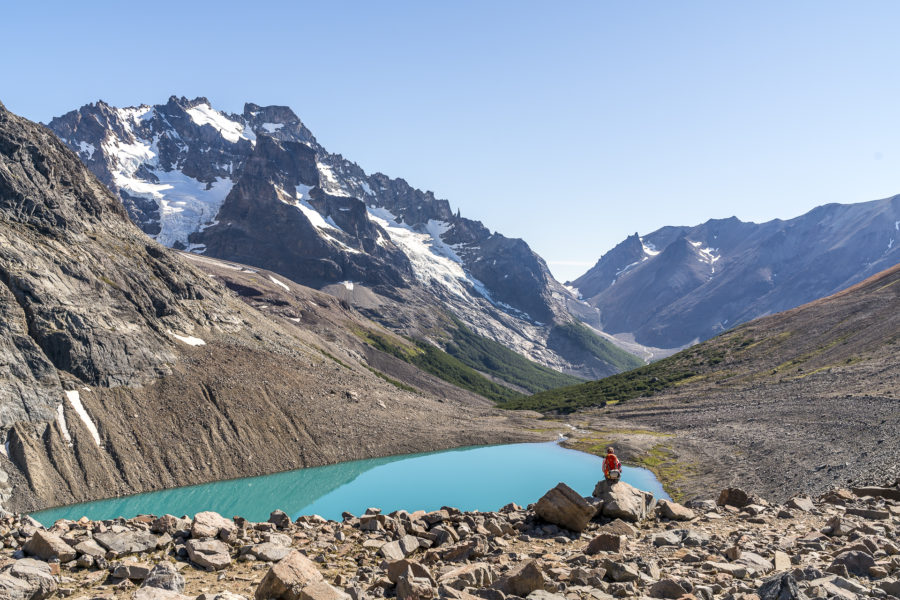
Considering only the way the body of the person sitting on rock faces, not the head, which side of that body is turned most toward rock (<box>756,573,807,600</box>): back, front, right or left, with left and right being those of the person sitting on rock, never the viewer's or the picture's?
back

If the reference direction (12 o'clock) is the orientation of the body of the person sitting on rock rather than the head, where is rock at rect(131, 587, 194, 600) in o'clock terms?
The rock is roughly at 7 o'clock from the person sitting on rock.

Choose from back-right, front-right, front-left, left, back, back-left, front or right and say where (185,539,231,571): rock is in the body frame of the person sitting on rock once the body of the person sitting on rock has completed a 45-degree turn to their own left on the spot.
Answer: left

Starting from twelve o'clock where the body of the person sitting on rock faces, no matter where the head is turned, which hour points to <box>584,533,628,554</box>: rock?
The rock is roughly at 6 o'clock from the person sitting on rock.

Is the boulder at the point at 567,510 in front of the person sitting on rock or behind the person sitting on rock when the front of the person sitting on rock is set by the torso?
behind

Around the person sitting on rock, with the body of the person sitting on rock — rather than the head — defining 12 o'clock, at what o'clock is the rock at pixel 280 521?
The rock is roughly at 8 o'clock from the person sitting on rock.

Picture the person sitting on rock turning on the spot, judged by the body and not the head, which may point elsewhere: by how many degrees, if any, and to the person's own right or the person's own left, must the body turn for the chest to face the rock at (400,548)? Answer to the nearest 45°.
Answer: approximately 135° to the person's own left

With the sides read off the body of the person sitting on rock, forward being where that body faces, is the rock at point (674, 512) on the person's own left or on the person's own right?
on the person's own right

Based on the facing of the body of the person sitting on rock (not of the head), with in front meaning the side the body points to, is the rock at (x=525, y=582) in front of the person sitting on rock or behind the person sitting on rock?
behind

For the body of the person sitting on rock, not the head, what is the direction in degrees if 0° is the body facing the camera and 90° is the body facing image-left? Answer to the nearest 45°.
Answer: approximately 180°

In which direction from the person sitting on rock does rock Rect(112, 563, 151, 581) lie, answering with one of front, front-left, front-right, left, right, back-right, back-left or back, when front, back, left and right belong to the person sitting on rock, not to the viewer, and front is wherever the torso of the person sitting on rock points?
back-left

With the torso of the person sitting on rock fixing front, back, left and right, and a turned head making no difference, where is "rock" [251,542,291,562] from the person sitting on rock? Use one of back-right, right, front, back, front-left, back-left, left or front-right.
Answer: back-left
